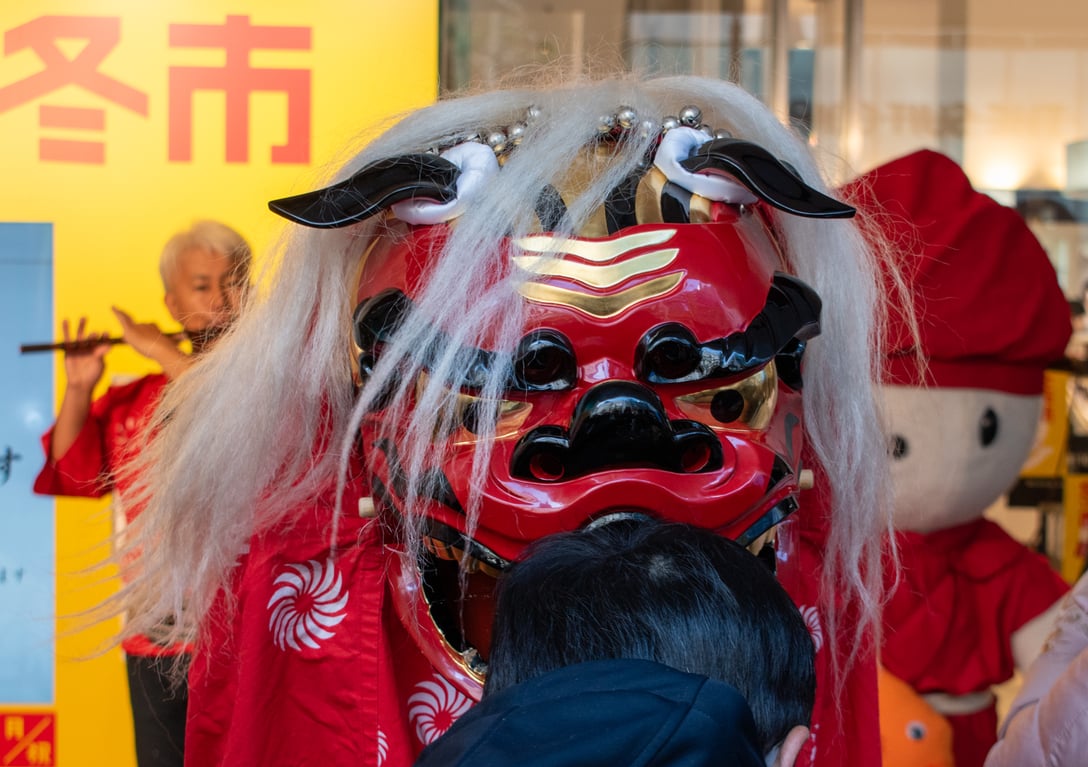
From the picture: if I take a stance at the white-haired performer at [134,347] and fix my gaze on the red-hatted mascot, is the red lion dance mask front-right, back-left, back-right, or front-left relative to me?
front-right

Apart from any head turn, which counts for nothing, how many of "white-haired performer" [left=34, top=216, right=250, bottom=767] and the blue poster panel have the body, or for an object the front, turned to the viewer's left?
0

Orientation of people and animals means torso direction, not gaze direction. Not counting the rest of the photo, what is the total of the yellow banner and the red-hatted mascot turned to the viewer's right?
0

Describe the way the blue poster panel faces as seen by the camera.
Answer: facing the viewer

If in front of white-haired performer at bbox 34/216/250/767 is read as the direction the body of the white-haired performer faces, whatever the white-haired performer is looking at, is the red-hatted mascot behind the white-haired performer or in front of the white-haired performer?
in front

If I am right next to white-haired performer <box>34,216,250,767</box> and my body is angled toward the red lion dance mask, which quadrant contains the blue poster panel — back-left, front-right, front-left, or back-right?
back-right

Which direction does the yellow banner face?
toward the camera

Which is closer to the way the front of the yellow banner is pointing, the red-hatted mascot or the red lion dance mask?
the red lion dance mask

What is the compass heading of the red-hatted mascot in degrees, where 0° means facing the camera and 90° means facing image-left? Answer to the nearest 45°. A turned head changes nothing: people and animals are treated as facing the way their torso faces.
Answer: approximately 45°

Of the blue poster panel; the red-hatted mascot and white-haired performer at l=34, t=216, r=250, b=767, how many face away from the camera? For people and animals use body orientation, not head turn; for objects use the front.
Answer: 0

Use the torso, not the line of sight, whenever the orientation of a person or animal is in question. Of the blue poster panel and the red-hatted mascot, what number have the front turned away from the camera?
0
